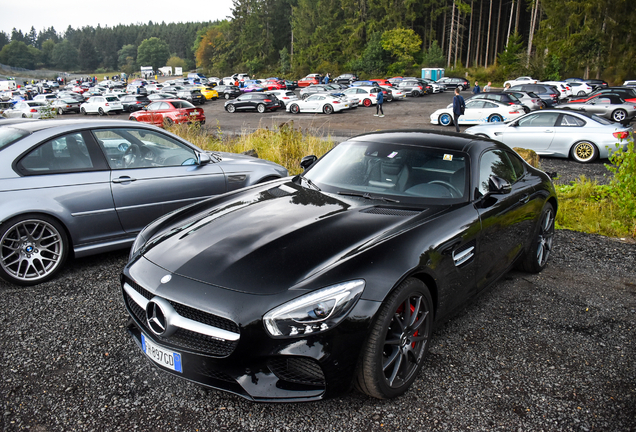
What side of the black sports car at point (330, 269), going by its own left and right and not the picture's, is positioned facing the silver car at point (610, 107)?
back

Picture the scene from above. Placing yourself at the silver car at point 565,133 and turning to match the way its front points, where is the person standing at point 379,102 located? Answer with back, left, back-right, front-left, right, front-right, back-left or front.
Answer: front-right

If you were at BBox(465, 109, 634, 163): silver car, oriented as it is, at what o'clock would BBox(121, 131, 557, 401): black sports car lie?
The black sports car is roughly at 9 o'clock from the silver car.

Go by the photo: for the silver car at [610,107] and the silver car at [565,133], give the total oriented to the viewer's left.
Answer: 2

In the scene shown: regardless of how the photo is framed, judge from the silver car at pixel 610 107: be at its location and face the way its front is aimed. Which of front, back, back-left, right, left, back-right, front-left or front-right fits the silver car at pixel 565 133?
left

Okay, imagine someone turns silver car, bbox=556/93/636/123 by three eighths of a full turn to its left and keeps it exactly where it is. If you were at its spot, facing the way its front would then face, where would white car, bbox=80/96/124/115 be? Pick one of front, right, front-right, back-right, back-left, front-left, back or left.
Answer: back-right

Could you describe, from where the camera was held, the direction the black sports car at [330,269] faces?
facing the viewer and to the left of the viewer

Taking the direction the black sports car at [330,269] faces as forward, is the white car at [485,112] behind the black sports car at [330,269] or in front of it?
behind

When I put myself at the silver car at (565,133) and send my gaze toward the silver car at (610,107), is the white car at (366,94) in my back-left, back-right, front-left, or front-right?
front-left

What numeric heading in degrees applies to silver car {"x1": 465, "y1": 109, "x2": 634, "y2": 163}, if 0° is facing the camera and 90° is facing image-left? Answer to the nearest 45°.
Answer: approximately 90°

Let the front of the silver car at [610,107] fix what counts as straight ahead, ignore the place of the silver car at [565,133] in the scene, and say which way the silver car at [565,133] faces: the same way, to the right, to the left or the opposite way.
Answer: the same way

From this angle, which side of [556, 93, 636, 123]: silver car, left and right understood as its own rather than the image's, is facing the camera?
left

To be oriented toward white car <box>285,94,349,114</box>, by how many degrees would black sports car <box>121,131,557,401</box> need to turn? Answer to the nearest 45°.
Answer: approximately 135° to its right

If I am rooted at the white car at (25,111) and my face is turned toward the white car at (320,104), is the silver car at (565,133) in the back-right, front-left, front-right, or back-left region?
front-right

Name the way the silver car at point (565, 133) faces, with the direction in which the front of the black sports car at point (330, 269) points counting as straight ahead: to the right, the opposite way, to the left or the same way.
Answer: to the right

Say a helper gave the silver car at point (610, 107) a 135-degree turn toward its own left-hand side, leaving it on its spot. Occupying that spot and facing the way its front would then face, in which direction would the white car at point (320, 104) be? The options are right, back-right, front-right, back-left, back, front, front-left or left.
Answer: back-right

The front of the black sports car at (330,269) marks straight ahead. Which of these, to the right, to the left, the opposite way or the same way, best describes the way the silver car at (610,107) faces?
to the right

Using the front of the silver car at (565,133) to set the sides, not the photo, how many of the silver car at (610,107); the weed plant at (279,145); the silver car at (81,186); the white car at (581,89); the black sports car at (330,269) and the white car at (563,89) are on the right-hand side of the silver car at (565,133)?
3
